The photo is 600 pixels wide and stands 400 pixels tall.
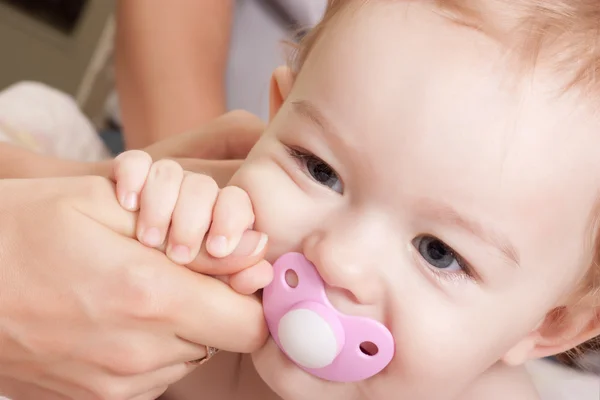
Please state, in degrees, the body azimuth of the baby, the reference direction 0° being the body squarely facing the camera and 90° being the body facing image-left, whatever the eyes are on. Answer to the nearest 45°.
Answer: approximately 0°

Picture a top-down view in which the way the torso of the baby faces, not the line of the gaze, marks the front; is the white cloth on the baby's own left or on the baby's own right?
on the baby's own right
